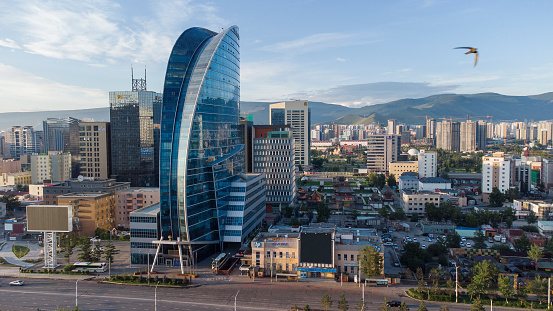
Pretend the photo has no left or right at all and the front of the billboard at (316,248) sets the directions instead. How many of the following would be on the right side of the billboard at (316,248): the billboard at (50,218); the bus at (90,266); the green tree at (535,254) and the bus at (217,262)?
3

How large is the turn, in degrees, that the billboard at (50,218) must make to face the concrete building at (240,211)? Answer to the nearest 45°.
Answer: approximately 90° to its left

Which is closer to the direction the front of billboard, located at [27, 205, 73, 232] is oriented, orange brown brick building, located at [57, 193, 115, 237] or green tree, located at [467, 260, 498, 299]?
the green tree

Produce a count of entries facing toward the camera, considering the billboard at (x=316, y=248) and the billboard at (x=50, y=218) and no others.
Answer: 2

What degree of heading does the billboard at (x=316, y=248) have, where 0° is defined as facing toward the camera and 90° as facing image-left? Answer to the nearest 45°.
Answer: approximately 0°

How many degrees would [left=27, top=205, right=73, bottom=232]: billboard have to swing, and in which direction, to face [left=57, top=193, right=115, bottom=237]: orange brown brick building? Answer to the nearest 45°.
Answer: approximately 180°

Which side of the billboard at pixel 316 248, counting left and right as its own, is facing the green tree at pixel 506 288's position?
left

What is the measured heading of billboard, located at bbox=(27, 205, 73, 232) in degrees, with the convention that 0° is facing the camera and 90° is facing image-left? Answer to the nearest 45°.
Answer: approximately 0°

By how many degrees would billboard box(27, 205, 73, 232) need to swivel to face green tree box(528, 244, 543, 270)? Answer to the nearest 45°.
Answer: approximately 45° to its left
